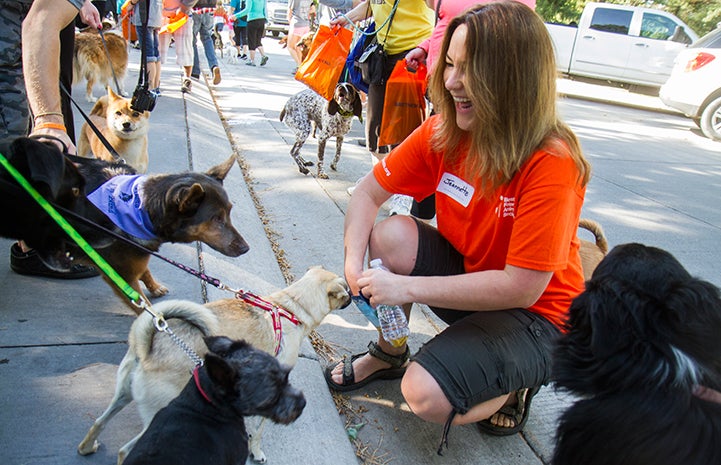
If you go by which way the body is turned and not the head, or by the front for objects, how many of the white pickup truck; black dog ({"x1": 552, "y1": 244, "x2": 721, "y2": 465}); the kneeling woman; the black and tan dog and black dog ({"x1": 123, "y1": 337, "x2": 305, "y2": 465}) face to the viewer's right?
3

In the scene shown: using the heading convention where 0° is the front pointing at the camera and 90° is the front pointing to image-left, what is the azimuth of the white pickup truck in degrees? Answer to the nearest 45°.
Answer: approximately 270°

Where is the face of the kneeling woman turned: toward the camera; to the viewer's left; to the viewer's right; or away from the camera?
to the viewer's left

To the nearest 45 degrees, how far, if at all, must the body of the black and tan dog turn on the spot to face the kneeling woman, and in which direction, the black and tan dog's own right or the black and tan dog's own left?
approximately 45° to the black and tan dog's own right

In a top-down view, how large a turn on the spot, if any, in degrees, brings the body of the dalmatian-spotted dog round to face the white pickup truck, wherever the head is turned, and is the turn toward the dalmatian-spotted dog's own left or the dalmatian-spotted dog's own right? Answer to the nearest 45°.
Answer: approximately 90° to the dalmatian-spotted dog's own left

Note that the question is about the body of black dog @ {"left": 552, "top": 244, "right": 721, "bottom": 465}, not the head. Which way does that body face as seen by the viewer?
away from the camera

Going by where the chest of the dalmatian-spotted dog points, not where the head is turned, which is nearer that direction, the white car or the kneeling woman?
the kneeling woman

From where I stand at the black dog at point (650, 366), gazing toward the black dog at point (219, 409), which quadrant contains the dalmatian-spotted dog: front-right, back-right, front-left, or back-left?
front-right

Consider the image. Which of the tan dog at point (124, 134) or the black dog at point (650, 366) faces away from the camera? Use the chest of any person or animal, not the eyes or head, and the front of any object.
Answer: the black dog

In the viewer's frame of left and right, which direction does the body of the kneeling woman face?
facing the viewer and to the left of the viewer

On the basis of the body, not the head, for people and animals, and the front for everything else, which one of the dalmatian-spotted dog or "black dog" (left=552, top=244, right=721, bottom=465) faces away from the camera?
the black dog

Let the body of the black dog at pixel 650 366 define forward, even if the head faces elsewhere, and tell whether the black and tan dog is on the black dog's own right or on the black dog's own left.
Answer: on the black dog's own left

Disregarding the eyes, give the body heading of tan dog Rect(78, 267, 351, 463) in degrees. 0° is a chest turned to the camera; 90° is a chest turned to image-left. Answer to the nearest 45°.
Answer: approximately 225°

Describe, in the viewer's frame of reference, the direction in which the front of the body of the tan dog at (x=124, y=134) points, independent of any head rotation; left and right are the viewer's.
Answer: facing the viewer and to the right of the viewer

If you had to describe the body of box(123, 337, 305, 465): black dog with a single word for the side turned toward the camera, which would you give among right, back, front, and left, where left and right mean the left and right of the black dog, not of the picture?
right
